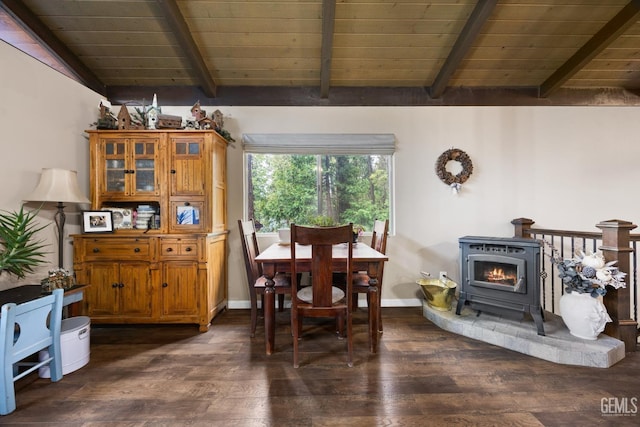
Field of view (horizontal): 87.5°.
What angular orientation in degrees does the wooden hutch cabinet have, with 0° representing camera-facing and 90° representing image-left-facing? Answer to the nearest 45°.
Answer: approximately 0°

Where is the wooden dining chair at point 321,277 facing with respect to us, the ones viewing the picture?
facing away from the viewer

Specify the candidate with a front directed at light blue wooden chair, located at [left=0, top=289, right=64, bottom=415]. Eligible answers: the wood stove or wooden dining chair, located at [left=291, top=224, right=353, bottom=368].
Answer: the wood stove

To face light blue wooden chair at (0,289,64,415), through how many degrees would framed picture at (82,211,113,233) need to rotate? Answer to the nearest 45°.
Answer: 0° — it already faces it

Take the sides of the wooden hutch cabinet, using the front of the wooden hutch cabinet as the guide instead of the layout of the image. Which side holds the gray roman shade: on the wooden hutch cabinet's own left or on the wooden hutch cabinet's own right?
on the wooden hutch cabinet's own left

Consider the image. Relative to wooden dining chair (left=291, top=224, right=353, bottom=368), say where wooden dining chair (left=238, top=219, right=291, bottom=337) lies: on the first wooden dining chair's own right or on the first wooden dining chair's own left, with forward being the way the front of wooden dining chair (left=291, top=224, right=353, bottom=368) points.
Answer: on the first wooden dining chair's own left

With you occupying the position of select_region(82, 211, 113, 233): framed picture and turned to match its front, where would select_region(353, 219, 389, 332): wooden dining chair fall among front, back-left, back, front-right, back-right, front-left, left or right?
front-left

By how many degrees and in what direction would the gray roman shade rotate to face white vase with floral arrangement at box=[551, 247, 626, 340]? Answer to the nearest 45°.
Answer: approximately 45° to its left

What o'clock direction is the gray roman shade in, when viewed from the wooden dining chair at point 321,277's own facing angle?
The gray roman shade is roughly at 12 o'clock from the wooden dining chair.
